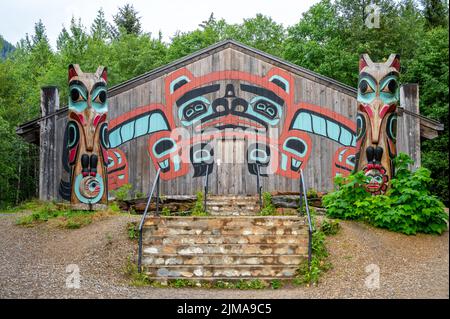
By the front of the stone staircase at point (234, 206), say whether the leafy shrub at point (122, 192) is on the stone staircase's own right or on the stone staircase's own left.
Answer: on the stone staircase's own right

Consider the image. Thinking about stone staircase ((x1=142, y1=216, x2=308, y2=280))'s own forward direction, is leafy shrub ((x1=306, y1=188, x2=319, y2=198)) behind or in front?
behind

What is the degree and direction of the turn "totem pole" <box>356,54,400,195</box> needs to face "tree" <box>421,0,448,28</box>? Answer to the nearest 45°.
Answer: approximately 180°

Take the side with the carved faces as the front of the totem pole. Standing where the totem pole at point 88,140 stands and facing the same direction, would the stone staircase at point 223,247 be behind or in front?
in front

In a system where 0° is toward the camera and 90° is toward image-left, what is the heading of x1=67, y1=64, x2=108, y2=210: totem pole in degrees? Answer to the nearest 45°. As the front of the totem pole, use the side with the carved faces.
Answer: approximately 0°

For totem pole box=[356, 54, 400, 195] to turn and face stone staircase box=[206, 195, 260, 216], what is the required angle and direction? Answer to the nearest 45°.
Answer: approximately 135° to its right

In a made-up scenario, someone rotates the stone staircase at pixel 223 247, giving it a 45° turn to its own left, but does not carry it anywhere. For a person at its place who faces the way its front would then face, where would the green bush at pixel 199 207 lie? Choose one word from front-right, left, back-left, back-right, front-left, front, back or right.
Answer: back-left

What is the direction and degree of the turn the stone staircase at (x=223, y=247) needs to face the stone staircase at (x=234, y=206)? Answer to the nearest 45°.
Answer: approximately 180°
